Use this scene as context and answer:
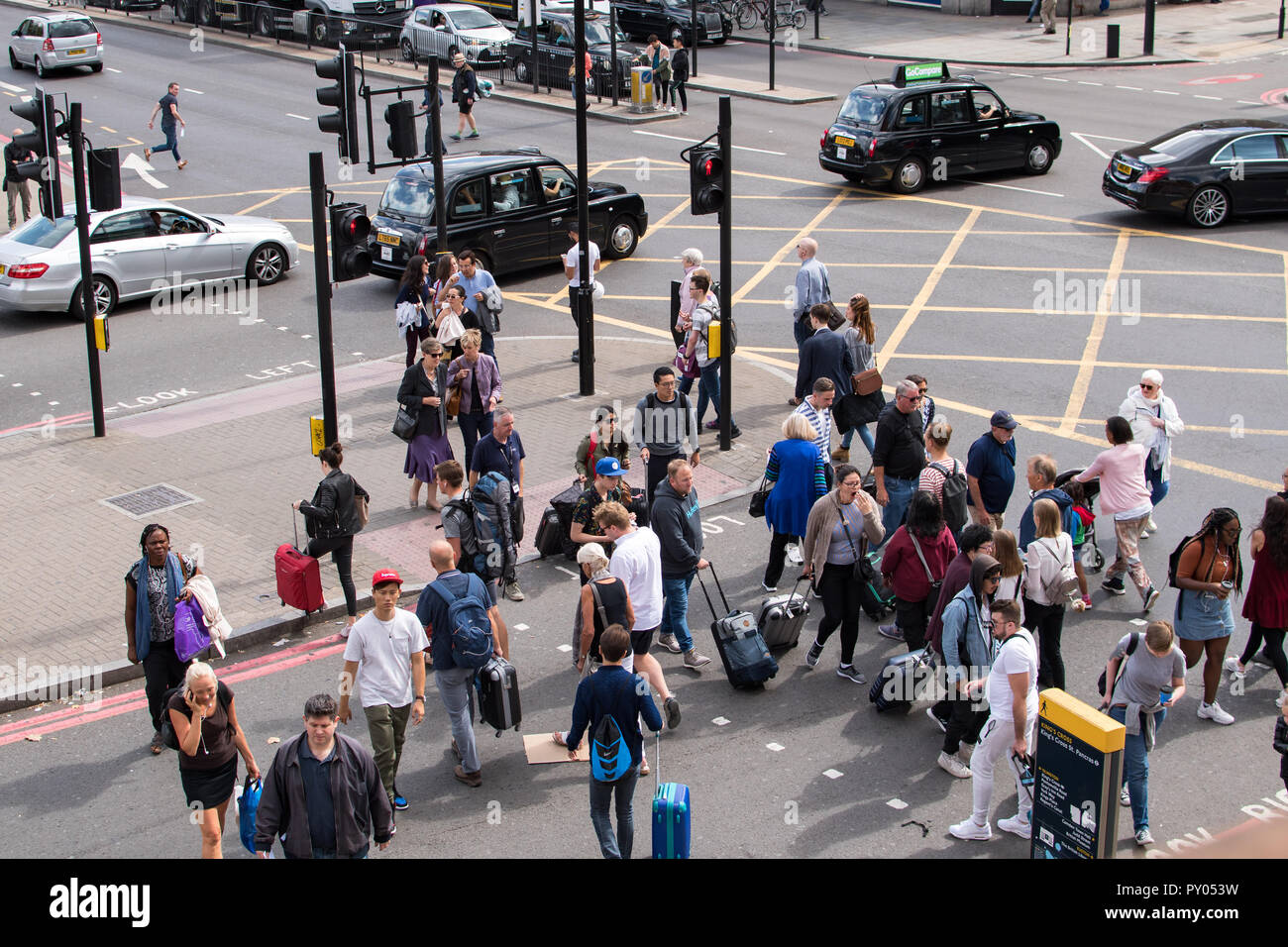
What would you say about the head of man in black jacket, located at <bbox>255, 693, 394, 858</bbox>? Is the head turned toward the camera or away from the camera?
toward the camera

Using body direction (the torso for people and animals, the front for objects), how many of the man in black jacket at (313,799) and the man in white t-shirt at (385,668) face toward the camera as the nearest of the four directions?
2

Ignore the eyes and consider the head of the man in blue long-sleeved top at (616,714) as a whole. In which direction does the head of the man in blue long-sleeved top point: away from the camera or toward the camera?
away from the camera

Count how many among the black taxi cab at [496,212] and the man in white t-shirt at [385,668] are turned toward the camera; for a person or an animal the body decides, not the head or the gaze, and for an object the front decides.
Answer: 1

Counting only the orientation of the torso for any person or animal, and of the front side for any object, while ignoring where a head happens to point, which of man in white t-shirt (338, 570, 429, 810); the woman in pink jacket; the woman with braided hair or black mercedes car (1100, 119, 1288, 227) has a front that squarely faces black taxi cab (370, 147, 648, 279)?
the woman in pink jacket

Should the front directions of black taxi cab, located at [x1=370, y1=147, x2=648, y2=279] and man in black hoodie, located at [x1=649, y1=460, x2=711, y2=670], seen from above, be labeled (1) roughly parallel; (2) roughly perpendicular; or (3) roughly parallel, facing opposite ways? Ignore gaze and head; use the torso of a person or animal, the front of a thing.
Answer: roughly perpendicular

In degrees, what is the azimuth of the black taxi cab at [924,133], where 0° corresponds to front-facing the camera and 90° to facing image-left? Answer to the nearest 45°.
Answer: approximately 225°

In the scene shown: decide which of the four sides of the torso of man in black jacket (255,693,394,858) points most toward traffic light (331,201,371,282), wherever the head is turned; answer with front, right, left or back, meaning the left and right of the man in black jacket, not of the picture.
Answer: back

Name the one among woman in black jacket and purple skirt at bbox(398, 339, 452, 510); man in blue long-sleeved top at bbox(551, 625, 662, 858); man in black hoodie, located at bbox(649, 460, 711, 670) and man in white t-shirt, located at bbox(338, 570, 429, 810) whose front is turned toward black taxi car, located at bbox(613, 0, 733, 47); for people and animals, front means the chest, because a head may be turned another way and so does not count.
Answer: the man in blue long-sleeved top

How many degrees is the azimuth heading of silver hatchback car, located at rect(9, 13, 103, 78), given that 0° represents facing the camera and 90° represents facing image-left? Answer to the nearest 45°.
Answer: approximately 135°

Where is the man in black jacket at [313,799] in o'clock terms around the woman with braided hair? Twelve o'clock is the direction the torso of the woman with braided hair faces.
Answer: The man in black jacket is roughly at 3 o'clock from the woman with braided hair.
